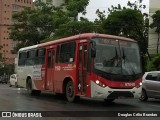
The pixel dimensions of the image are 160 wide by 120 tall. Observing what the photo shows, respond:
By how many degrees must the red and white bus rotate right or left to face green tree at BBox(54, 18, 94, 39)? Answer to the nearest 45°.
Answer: approximately 135° to its left

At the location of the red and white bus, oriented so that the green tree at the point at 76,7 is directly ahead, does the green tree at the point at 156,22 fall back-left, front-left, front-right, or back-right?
front-right

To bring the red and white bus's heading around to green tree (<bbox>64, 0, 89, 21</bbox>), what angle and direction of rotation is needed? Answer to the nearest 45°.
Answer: approximately 135° to its left

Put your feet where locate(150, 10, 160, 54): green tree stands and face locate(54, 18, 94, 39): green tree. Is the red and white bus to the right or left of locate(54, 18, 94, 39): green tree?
left

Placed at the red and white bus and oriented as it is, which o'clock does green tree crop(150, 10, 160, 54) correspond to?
The green tree is roughly at 8 o'clock from the red and white bus.

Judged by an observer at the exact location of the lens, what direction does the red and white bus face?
facing the viewer and to the right of the viewer
